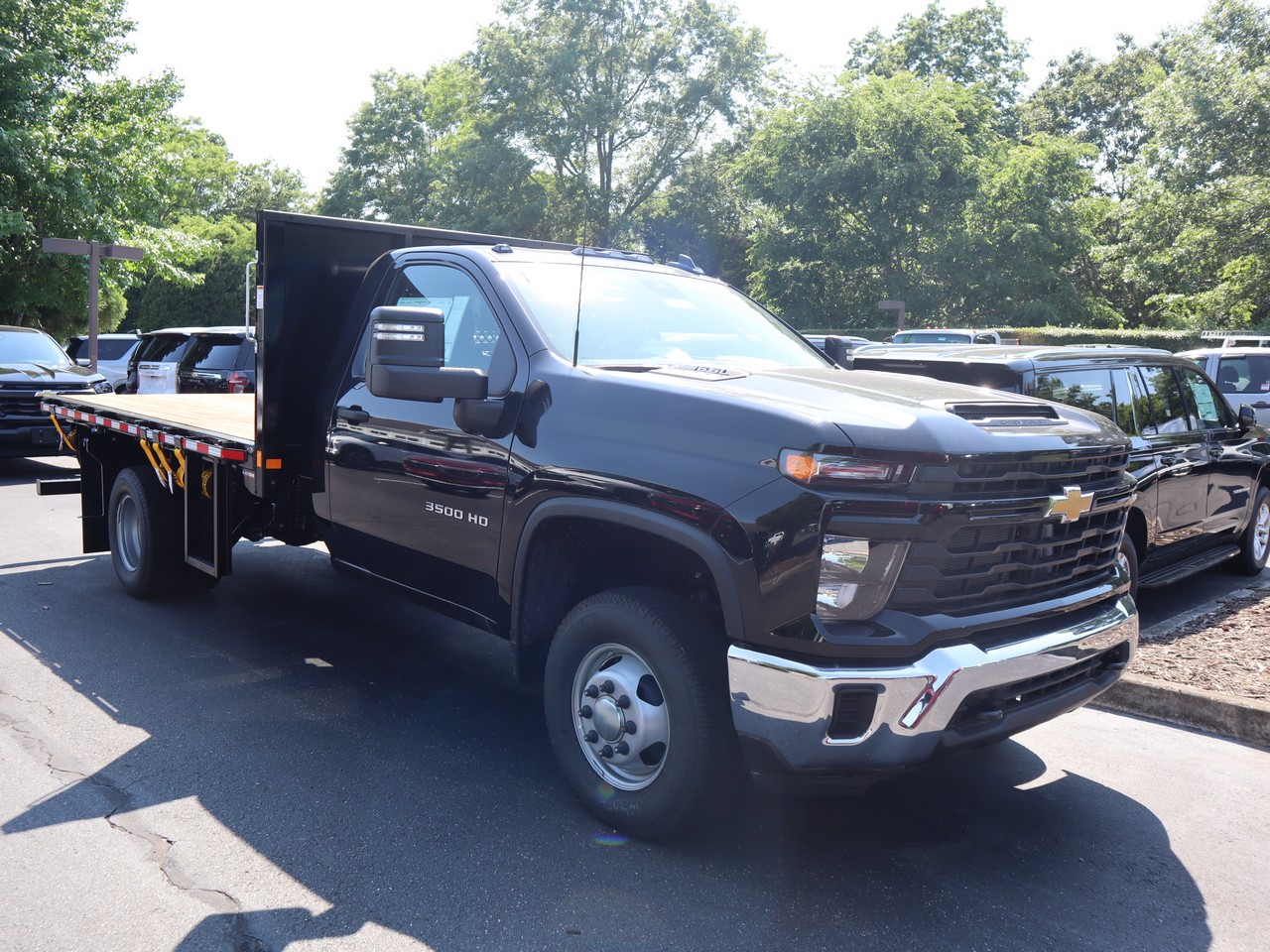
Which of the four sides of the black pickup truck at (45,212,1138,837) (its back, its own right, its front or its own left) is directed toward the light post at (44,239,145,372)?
back

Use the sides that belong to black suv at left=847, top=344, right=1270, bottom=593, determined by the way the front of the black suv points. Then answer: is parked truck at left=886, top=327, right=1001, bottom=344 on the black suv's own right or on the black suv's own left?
on the black suv's own left

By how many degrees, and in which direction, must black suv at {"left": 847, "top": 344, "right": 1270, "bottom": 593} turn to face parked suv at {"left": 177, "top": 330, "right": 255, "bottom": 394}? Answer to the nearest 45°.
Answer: approximately 135° to its left

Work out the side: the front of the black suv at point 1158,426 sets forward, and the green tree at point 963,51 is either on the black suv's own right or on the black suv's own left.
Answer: on the black suv's own left

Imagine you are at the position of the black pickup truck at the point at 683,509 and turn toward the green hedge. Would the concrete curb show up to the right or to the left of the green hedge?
right

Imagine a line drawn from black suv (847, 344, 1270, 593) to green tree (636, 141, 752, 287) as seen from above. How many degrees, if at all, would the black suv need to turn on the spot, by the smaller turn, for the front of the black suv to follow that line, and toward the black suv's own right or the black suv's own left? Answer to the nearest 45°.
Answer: approximately 90° to the black suv's own left

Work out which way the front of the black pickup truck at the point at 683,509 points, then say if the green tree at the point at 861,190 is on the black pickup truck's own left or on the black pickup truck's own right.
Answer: on the black pickup truck's own left

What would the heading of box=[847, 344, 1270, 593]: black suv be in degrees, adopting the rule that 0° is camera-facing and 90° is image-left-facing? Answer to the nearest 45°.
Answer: approximately 225°

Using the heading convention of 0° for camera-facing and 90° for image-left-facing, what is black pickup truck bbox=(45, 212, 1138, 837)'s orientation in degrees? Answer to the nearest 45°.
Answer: approximately 315°

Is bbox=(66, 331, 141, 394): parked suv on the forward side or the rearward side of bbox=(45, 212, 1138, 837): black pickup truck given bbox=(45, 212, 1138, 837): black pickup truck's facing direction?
on the rearward side

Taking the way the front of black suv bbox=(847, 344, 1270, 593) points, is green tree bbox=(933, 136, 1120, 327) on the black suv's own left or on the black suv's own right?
on the black suv's own left

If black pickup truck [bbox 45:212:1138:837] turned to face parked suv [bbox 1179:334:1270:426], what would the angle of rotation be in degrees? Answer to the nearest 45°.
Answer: approximately 90° to its left

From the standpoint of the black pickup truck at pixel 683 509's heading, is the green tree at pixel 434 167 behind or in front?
behind
